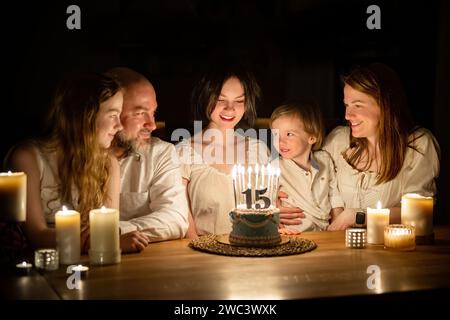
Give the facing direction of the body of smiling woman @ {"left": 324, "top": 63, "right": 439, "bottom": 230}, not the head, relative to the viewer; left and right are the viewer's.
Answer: facing the viewer and to the left of the viewer

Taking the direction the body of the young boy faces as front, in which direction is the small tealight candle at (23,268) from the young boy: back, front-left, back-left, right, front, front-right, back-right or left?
front

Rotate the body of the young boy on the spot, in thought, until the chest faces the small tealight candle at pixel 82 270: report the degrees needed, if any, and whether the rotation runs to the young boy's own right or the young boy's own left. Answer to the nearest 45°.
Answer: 0° — they already face it

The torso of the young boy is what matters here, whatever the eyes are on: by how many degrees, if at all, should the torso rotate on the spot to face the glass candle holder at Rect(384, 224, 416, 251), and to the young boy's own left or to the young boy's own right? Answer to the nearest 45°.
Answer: approximately 90° to the young boy's own left

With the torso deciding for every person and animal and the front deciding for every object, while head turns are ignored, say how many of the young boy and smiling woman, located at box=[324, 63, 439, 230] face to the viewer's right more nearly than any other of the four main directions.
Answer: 0

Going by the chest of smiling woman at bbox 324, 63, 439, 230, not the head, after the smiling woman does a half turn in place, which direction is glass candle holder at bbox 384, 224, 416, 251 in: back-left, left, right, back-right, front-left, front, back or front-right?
back-right

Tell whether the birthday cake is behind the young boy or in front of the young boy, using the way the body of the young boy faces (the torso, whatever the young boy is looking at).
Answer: in front

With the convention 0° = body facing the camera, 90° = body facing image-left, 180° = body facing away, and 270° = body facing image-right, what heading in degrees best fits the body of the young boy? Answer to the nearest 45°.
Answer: approximately 45°

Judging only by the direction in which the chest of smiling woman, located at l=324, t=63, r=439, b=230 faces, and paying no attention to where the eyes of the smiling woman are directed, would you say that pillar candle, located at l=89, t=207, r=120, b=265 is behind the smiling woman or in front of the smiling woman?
in front

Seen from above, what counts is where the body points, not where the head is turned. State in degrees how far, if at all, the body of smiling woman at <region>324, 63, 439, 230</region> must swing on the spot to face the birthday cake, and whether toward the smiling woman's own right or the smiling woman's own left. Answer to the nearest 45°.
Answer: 0° — they already face it

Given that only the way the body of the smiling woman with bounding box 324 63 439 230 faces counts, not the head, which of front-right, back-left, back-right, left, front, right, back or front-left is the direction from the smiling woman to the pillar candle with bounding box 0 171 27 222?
front

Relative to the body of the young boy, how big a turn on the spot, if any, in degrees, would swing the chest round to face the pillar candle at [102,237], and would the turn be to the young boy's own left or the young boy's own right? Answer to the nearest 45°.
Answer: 0° — they already face it
